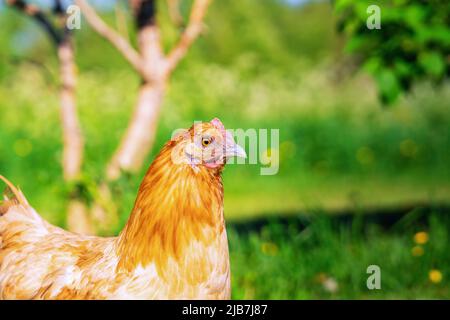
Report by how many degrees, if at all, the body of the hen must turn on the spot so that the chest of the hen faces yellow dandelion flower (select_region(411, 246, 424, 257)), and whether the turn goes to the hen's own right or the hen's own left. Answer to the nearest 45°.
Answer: approximately 45° to the hen's own left

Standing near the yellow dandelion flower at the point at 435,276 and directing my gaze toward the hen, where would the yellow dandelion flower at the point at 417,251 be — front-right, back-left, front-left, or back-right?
back-right

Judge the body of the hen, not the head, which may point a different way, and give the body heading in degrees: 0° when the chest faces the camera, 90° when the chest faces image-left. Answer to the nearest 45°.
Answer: approximately 270°

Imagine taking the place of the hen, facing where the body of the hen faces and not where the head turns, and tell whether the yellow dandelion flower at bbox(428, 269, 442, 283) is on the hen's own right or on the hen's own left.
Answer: on the hen's own left
